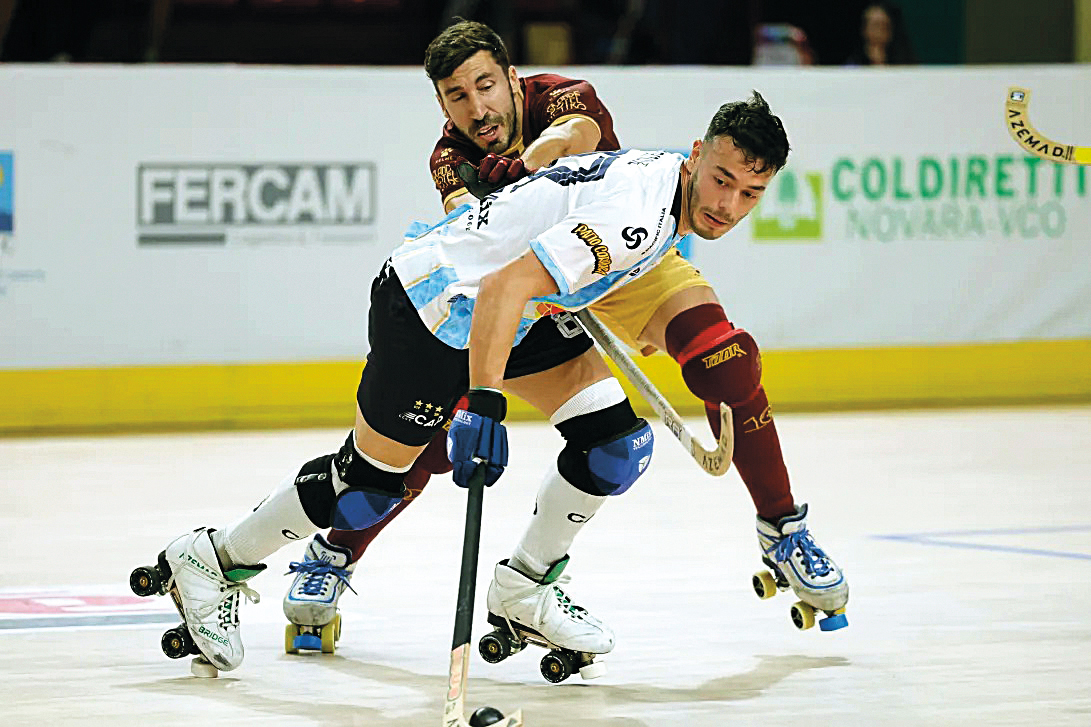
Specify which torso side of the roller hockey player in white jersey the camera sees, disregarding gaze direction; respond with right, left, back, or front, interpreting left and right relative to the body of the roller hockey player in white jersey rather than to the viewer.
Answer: right

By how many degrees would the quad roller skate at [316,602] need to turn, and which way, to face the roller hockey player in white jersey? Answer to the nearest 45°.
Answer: approximately 45° to its left

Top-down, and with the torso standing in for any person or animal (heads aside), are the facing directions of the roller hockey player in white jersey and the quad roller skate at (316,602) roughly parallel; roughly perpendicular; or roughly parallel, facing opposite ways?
roughly perpendicular

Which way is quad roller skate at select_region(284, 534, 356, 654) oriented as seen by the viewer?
toward the camera

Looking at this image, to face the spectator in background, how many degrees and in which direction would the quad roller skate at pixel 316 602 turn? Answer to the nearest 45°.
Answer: approximately 135° to its left

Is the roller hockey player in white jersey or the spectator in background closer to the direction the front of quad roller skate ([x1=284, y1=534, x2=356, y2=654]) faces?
the roller hockey player in white jersey

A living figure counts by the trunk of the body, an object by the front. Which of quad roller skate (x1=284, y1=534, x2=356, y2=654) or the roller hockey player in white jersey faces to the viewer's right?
the roller hockey player in white jersey
